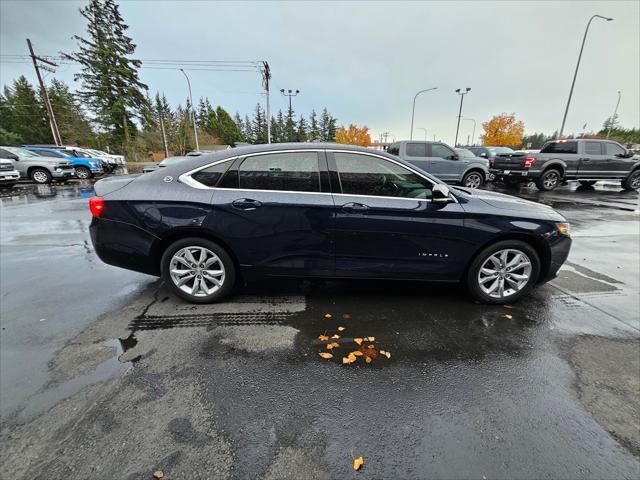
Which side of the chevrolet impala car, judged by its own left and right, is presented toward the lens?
right

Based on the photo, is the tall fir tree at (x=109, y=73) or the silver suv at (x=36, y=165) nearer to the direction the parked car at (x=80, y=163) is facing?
the silver suv

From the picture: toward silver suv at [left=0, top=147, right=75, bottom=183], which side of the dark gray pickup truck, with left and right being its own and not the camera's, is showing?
back

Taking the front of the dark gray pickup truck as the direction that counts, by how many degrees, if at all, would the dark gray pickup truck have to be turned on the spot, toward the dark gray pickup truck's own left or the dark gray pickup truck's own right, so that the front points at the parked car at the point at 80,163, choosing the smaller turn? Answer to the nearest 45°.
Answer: approximately 180°

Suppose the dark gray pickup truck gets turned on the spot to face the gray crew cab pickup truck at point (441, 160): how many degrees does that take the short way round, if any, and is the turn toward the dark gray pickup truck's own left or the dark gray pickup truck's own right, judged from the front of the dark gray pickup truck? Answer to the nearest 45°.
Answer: approximately 180°

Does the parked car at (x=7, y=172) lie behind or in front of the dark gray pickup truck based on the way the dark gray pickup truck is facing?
behind
